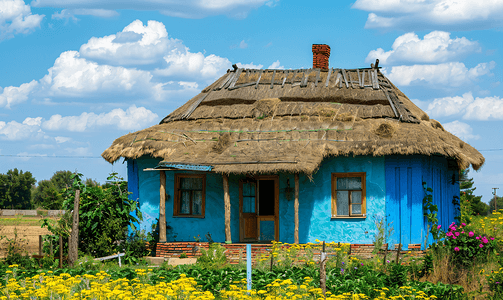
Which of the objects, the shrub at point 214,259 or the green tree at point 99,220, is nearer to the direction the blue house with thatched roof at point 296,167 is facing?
the shrub

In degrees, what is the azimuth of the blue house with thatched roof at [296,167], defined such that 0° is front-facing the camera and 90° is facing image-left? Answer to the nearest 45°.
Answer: approximately 0°

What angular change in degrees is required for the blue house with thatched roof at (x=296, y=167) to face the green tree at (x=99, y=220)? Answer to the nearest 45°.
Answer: approximately 90° to its right

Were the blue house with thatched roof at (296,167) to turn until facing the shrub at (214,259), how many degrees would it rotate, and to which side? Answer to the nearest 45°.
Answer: approximately 45° to its right

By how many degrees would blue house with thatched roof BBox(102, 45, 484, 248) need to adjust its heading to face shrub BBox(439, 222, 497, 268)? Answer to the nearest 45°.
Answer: approximately 45° to its left
